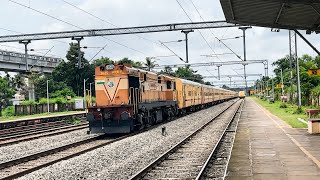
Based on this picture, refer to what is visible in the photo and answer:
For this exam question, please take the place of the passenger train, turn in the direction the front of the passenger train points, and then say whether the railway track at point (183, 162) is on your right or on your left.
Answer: on your left

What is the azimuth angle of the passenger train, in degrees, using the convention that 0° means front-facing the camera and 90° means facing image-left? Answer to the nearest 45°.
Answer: approximately 45°
